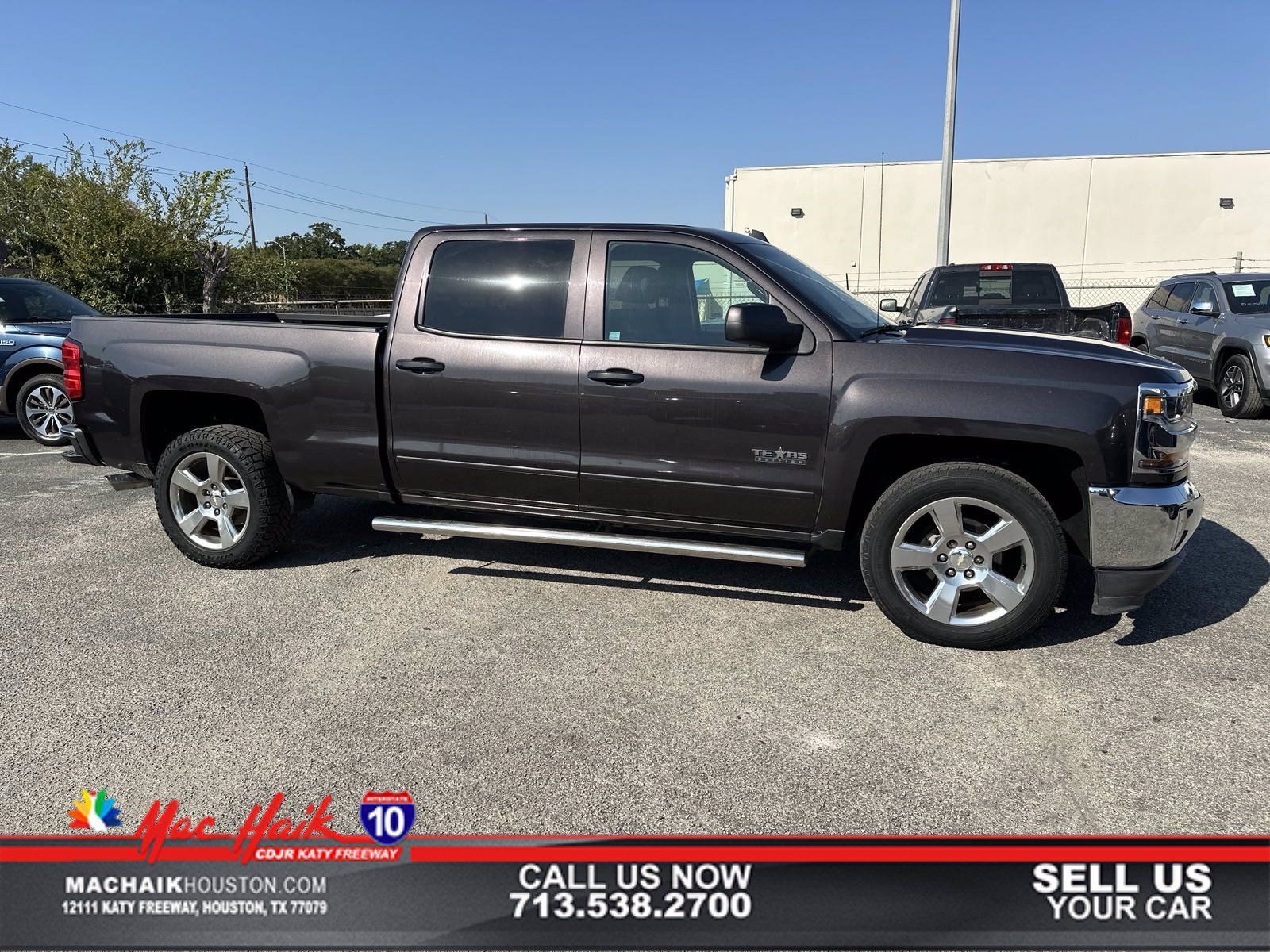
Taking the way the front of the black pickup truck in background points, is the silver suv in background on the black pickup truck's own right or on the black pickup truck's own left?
on the black pickup truck's own right

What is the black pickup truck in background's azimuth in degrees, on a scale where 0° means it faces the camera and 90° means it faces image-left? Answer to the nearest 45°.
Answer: approximately 135°

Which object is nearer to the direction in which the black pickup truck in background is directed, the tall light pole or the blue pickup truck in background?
the tall light pole

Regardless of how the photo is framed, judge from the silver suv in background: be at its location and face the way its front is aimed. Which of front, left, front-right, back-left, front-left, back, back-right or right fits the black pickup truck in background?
right

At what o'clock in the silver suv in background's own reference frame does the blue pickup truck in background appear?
The blue pickup truck in background is roughly at 3 o'clock from the silver suv in background.

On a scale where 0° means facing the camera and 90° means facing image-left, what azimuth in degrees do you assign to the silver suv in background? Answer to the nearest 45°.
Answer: approximately 315°

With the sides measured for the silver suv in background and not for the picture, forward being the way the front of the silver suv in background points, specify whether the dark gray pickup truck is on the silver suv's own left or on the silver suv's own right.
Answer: on the silver suv's own right

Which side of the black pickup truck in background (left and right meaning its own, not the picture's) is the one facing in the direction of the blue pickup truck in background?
left

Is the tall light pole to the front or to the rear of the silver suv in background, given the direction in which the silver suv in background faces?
to the rear

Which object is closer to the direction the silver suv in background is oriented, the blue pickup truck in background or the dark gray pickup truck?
the dark gray pickup truck
